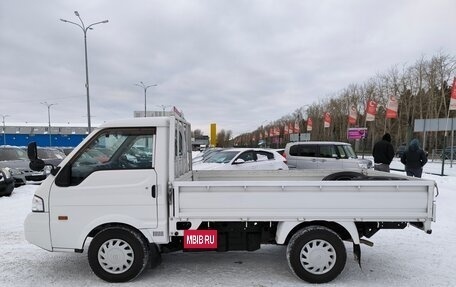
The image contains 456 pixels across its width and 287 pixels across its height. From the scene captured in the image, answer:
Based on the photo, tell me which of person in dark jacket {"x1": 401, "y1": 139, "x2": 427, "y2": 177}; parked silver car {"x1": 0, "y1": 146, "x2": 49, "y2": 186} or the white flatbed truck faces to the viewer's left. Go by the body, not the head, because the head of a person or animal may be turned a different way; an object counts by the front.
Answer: the white flatbed truck

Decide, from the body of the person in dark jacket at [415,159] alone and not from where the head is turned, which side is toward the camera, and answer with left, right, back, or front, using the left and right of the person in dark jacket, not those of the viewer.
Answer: back

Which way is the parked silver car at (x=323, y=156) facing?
to the viewer's right

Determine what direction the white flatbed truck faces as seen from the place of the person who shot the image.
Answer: facing to the left of the viewer
